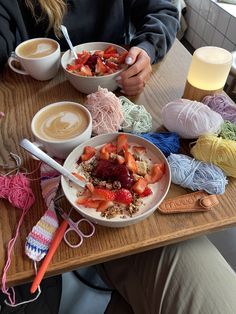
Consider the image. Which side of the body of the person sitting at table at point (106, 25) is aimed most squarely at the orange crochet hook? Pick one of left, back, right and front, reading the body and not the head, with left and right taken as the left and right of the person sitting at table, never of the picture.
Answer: front

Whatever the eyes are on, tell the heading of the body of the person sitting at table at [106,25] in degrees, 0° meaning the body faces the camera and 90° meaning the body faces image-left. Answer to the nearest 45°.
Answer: approximately 0°
